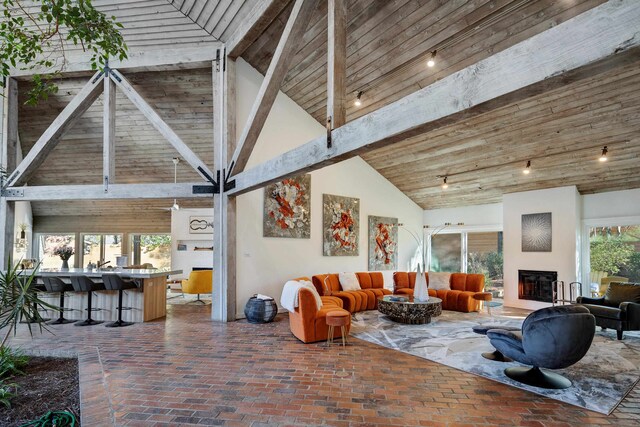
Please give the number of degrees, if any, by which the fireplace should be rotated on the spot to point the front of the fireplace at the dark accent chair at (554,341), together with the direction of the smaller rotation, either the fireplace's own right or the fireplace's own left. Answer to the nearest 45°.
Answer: approximately 45° to the fireplace's own left

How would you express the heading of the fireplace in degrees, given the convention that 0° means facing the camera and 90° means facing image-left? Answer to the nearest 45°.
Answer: approximately 45°

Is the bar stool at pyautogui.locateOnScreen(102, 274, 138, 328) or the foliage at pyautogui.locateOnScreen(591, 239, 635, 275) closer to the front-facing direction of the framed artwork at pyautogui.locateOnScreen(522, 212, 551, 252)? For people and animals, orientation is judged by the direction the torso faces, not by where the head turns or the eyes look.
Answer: the bar stool

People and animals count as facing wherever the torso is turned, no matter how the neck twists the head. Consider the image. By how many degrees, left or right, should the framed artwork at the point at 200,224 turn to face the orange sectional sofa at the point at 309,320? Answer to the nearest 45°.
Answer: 0° — it already faces it

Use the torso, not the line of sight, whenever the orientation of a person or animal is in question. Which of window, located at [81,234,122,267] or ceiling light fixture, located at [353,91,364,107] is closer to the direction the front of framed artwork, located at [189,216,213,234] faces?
the ceiling light fixture

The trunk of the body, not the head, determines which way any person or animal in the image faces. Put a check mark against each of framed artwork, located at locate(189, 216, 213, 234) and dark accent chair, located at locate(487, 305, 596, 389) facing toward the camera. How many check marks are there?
1
